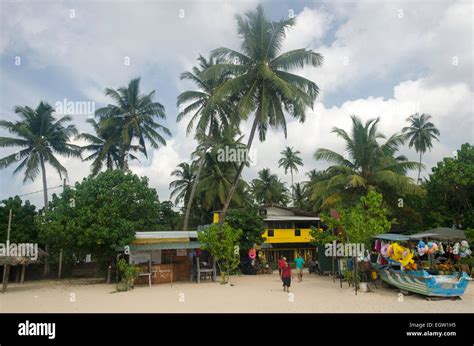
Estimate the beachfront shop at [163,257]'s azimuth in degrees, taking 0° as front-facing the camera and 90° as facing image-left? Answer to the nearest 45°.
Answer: approximately 0°

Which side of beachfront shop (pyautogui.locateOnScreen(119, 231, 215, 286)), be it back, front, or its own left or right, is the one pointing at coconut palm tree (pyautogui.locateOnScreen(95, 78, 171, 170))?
back

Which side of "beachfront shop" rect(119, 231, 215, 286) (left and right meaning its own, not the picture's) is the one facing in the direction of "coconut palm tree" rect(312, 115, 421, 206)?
left

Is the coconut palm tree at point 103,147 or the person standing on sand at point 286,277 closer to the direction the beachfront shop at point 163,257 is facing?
the person standing on sand

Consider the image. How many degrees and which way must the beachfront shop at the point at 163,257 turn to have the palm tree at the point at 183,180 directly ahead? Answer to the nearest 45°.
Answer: approximately 180°

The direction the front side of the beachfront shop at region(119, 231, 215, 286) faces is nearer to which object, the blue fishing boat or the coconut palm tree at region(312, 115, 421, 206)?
the blue fishing boat

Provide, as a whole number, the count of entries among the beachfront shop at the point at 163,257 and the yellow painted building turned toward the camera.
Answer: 2
